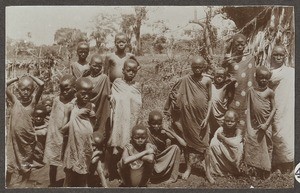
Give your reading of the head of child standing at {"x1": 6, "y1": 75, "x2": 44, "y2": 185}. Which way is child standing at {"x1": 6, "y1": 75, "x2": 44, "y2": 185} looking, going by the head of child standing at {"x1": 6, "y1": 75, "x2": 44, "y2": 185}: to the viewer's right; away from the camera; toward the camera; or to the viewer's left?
toward the camera

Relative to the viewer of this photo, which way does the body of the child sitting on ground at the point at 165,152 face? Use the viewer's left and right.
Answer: facing the viewer and to the right of the viewer

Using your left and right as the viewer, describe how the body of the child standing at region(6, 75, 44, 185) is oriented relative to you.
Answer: facing the viewer

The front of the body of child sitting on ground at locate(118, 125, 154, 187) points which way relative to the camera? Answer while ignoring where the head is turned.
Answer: toward the camera

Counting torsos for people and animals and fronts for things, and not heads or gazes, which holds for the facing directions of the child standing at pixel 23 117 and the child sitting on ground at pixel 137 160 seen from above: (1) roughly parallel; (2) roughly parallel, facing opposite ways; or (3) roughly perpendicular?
roughly parallel

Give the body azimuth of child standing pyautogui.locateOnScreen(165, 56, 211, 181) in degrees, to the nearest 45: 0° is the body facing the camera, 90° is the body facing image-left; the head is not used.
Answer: approximately 0°

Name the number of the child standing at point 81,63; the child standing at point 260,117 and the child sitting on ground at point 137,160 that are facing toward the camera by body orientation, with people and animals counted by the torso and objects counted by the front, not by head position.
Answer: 3

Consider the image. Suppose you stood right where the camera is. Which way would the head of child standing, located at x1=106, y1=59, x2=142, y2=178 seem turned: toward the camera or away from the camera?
toward the camera

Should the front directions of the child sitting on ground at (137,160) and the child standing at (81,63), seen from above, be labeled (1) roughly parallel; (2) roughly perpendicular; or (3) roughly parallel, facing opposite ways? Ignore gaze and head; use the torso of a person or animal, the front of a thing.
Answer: roughly parallel

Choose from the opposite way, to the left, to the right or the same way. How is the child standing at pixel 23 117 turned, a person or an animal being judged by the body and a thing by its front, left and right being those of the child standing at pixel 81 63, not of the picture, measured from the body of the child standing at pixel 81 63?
the same way
